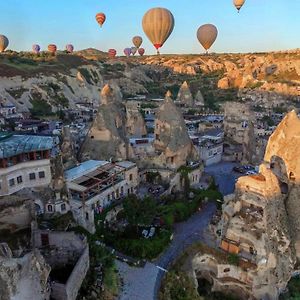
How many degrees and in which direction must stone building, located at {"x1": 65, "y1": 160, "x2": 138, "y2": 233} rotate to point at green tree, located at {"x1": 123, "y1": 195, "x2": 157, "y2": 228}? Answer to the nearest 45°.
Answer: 0° — it already faces it

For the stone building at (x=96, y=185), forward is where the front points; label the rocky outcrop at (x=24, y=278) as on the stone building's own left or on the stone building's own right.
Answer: on the stone building's own right

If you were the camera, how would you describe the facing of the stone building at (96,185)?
facing the viewer and to the right of the viewer

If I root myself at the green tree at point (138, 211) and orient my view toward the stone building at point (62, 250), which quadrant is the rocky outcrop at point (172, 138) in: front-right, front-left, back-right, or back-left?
back-right

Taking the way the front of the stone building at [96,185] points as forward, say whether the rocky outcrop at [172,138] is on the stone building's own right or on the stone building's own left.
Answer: on the stone building's own left

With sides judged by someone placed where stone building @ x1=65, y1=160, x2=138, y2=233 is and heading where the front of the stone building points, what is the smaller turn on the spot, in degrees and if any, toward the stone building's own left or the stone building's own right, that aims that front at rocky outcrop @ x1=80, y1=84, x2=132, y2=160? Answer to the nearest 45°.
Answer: approximately 135° to the stone building's own left

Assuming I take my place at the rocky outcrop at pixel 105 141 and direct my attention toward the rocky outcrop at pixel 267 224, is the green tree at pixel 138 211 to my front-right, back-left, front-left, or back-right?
front-right

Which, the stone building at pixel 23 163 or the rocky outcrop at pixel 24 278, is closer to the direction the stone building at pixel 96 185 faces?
the rocky outcrop

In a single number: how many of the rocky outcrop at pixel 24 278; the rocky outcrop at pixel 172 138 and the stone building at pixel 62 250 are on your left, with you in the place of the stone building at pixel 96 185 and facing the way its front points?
1

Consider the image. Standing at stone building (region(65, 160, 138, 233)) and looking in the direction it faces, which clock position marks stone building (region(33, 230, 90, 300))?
stone building (region(33, 230, 90, 300)) is roughly at 2 o'clock from stone building (region(65, 160, 138, 233)).

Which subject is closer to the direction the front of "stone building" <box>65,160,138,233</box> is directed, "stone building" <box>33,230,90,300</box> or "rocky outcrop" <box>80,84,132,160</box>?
the stone building

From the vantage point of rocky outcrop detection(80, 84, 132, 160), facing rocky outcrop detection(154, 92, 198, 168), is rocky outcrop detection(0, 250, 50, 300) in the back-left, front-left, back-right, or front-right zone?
back-right
